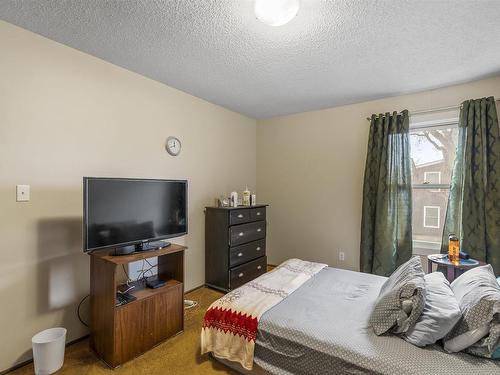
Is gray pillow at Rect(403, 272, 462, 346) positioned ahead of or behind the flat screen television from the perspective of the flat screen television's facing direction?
ahead

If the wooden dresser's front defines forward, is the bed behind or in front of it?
in front

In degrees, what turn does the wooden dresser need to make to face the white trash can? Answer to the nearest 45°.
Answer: approximately 90° to its right

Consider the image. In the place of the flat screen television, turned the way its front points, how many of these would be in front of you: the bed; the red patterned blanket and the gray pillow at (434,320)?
3

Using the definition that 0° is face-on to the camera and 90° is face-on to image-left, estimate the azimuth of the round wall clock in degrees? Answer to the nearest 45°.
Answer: approximately 315°

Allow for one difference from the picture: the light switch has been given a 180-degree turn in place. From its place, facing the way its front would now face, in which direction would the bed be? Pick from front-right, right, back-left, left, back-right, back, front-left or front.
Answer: back-right

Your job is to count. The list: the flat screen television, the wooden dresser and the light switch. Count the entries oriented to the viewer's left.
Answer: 0

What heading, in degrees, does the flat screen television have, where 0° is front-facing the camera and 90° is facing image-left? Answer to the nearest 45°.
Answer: approximately 315°

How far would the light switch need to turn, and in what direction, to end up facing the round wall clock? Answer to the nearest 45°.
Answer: approximately 90° to its left

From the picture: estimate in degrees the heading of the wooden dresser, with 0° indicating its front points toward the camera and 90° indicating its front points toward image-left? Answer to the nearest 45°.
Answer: approximately 315°
